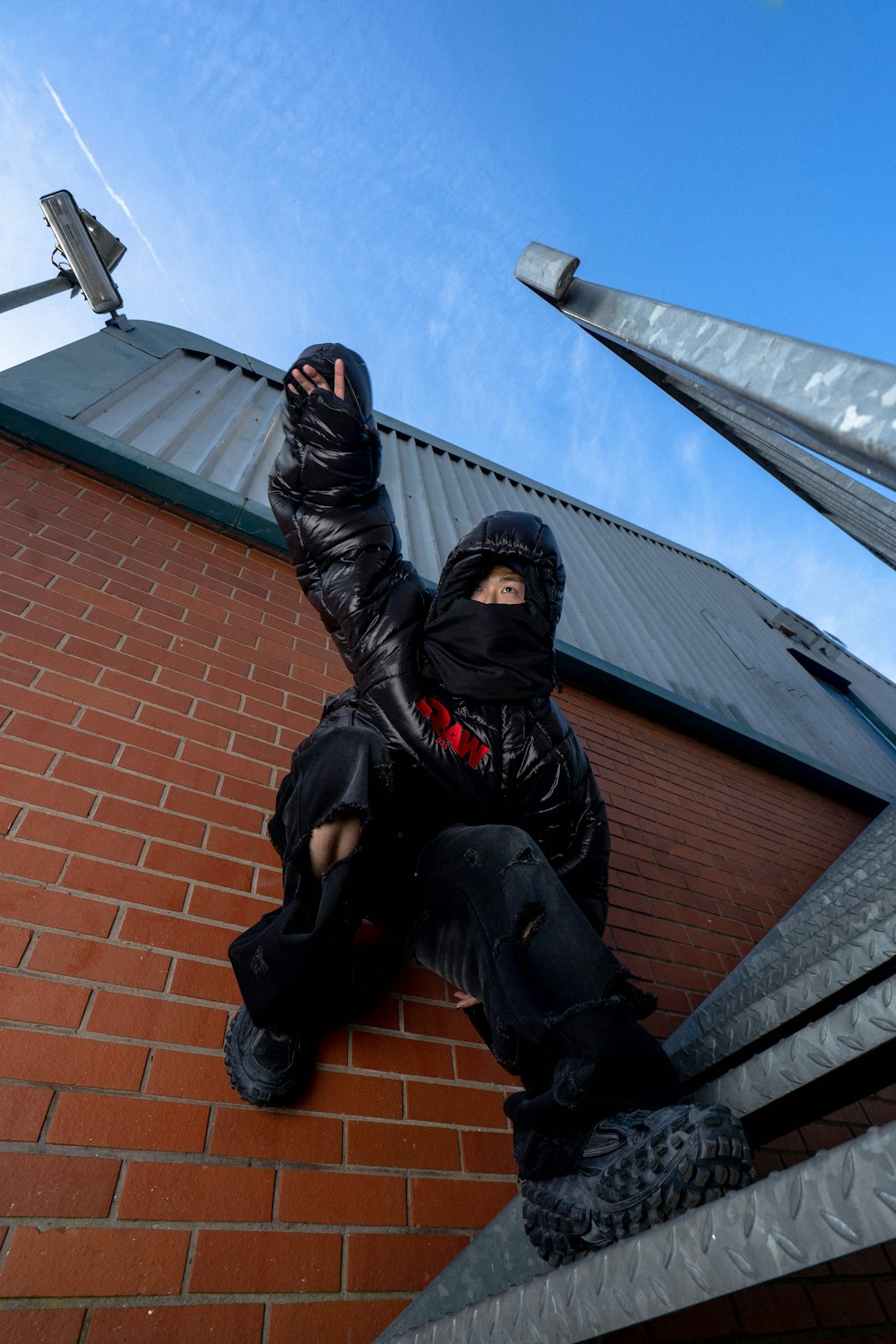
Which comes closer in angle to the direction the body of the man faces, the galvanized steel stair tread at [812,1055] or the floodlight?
the galvanized steel stair tread

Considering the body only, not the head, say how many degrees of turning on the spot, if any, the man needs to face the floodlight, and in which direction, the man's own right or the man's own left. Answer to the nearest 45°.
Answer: approximately 135° to the man's own right

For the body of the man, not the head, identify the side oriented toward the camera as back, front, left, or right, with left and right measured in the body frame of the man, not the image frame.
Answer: front

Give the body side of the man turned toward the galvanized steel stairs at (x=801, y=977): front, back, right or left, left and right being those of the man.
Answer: left

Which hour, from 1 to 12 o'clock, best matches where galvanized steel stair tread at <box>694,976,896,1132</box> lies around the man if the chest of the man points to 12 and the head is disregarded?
The galvanized steel stair tread is roughly at 10 o'clock from the man.
